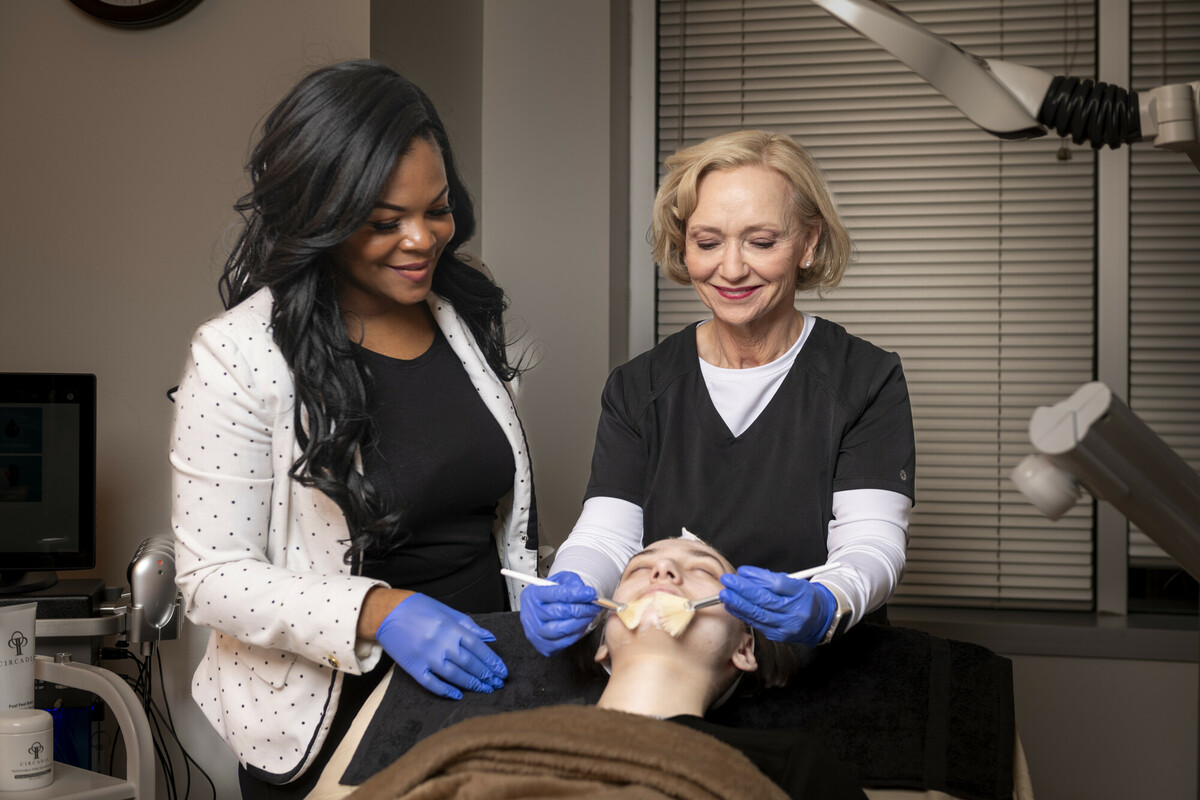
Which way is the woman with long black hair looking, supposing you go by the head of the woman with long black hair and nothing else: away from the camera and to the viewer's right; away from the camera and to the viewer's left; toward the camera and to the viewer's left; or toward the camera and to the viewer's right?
toward the camera and to the viewer's right

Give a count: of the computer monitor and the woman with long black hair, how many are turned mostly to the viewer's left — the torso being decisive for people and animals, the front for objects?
0

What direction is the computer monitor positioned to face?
toward the camera

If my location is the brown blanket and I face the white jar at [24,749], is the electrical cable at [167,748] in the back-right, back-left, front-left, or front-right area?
front-right

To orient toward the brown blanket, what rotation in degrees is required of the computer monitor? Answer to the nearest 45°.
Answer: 0° — it already faces it
